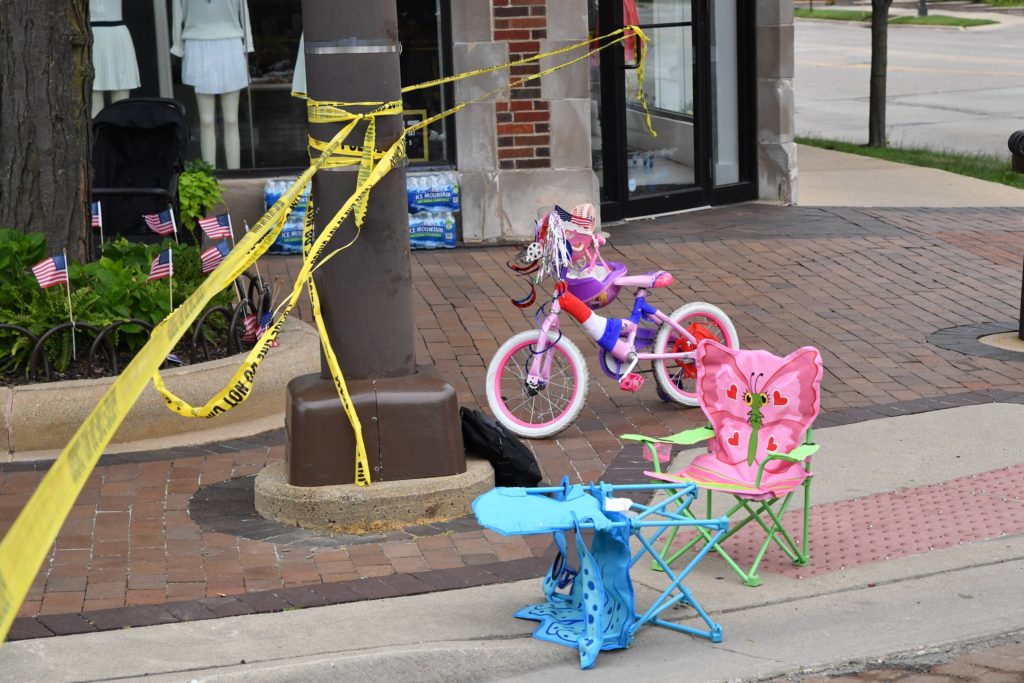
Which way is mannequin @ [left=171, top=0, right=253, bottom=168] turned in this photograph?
toward the camera

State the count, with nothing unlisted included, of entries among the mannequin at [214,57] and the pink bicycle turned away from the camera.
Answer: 0

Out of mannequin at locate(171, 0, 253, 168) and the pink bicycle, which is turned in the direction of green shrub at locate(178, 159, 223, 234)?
the mannequin

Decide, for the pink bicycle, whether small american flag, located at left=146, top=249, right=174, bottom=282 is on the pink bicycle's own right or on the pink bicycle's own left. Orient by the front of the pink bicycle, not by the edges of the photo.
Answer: on the pink bicycle's own right

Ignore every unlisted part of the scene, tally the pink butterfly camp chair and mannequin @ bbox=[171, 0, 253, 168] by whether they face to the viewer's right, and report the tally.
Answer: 0

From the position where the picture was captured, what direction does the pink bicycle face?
facing the viewer and to the left of the viewer

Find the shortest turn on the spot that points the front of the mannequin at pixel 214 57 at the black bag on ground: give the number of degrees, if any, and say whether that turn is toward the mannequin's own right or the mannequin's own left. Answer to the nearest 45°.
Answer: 0° — it already faces it

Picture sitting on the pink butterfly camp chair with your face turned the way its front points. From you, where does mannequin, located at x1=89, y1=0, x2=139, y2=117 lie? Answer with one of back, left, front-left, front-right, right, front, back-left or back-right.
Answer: right

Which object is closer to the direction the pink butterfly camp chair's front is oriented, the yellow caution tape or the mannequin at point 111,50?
the yellow caution tape

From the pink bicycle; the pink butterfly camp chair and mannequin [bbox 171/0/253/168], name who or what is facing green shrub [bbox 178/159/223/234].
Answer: the mannequin

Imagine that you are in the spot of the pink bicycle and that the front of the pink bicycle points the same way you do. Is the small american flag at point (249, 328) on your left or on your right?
on your right

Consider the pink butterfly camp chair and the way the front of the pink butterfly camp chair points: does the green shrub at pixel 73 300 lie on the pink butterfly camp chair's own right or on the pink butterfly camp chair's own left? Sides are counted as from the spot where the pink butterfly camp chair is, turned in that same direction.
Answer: on the pink butterfly camp chair's own right

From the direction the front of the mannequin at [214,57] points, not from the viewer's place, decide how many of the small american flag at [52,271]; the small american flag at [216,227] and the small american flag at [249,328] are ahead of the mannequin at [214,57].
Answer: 3

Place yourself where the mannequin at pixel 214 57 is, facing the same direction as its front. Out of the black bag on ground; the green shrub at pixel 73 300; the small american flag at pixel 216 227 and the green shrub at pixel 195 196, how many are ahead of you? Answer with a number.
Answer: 4
